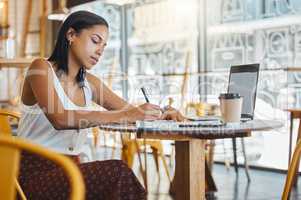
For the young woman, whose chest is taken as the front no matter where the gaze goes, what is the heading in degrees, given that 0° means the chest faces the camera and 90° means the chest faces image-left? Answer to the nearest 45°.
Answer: approximately 315°

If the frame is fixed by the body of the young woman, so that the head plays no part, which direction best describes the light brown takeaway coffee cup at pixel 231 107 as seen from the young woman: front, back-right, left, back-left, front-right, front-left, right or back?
front-left

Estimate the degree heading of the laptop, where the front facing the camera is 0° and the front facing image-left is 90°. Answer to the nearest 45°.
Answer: approximately 45°

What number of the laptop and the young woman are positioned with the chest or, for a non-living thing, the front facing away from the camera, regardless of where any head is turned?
0

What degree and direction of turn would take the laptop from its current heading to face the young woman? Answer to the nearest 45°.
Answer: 0° — it already faces them

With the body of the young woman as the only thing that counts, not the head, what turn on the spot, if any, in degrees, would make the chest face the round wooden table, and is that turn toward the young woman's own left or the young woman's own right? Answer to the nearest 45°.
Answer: approximately 45° to the young woman's own left

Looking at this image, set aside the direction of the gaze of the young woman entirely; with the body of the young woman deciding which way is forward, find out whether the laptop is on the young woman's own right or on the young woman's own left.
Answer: on the young woman's own left
